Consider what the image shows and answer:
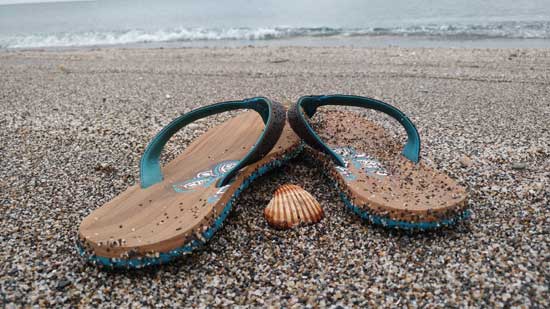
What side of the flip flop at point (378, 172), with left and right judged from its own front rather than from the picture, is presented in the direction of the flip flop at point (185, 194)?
left

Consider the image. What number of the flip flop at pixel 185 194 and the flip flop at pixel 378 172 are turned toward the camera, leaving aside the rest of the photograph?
0

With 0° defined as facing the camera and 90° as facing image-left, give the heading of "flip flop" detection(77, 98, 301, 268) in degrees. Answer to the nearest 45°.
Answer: approximately 225°

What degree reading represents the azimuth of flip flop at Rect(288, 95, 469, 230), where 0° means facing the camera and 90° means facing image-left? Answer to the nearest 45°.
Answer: approximately 135°
